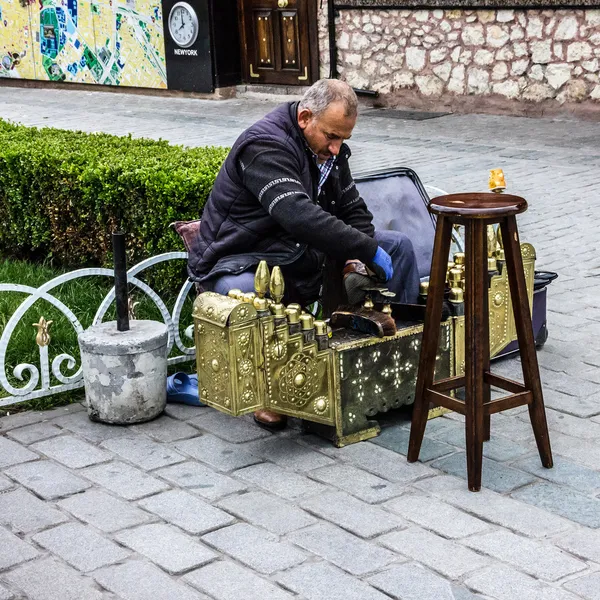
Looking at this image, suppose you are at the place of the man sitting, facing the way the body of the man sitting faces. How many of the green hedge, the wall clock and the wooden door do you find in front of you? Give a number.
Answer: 0

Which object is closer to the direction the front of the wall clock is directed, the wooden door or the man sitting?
the man sitting

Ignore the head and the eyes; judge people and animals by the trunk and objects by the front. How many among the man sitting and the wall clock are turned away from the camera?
0

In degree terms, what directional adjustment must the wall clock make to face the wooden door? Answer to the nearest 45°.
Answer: approximately 90° to its left

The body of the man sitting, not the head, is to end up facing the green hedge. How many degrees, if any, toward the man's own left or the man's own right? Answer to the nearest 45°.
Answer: approximately 180°

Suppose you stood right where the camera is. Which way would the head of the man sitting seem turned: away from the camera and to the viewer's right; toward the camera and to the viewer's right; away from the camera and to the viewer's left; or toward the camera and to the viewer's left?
toward the camera and to the viewer's right

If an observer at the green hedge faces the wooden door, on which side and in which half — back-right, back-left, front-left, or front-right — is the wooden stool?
back-right

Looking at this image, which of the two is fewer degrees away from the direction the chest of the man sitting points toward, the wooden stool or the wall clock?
the wooden stool

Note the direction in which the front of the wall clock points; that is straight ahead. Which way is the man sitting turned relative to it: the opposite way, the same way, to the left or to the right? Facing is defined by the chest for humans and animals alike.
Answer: to the left

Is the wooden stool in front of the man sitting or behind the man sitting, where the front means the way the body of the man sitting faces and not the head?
in front

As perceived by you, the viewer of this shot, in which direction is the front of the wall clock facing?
facing the viewer and to the left of the viewer

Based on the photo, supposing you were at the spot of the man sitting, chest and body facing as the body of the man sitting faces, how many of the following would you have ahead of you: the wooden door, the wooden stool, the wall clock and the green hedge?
1

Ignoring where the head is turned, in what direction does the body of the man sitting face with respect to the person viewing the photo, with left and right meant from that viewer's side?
facing the viewer and to the right of the viewer
